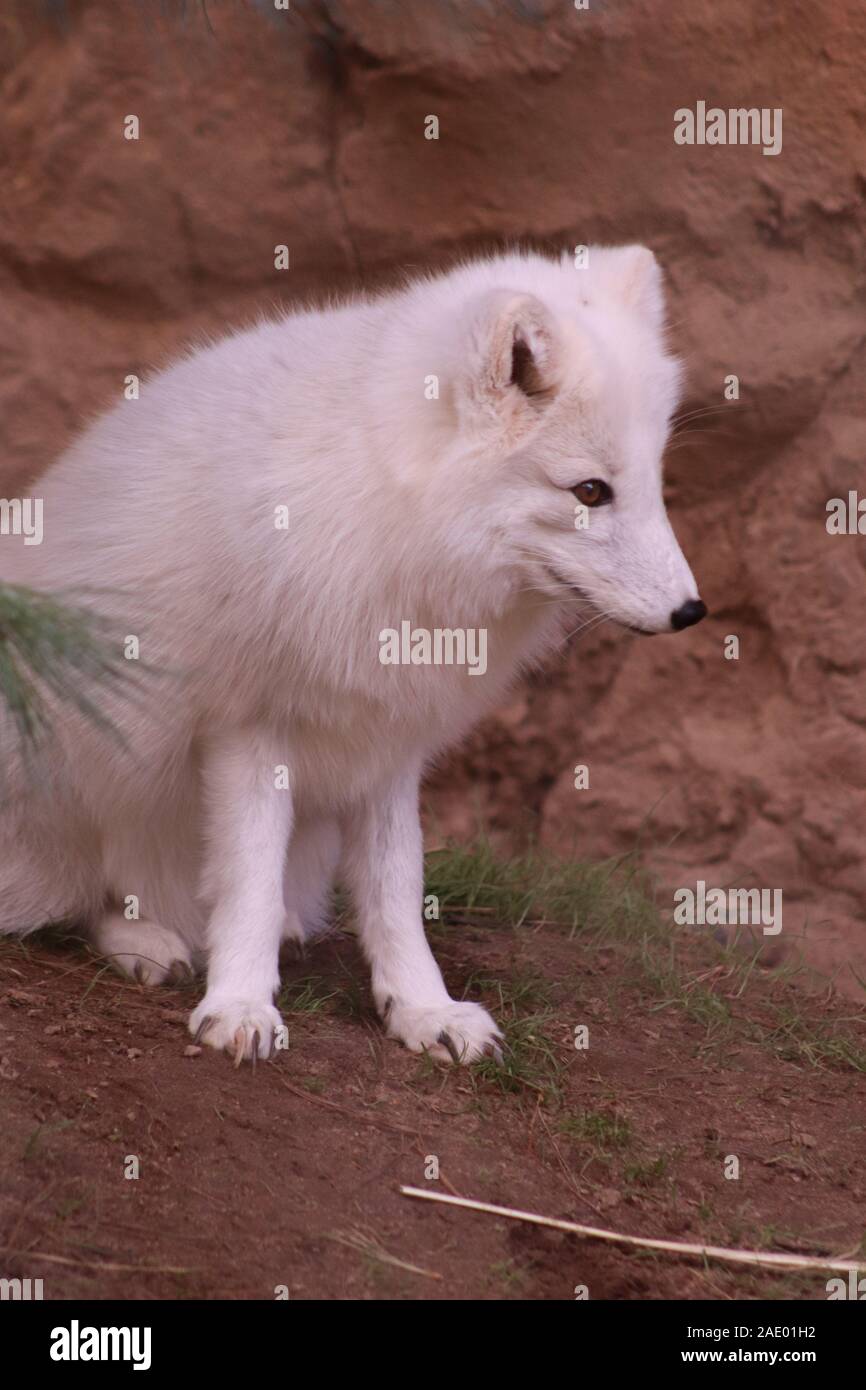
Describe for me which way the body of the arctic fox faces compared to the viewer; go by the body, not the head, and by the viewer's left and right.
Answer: facing the viewer and to the right of the viewer
